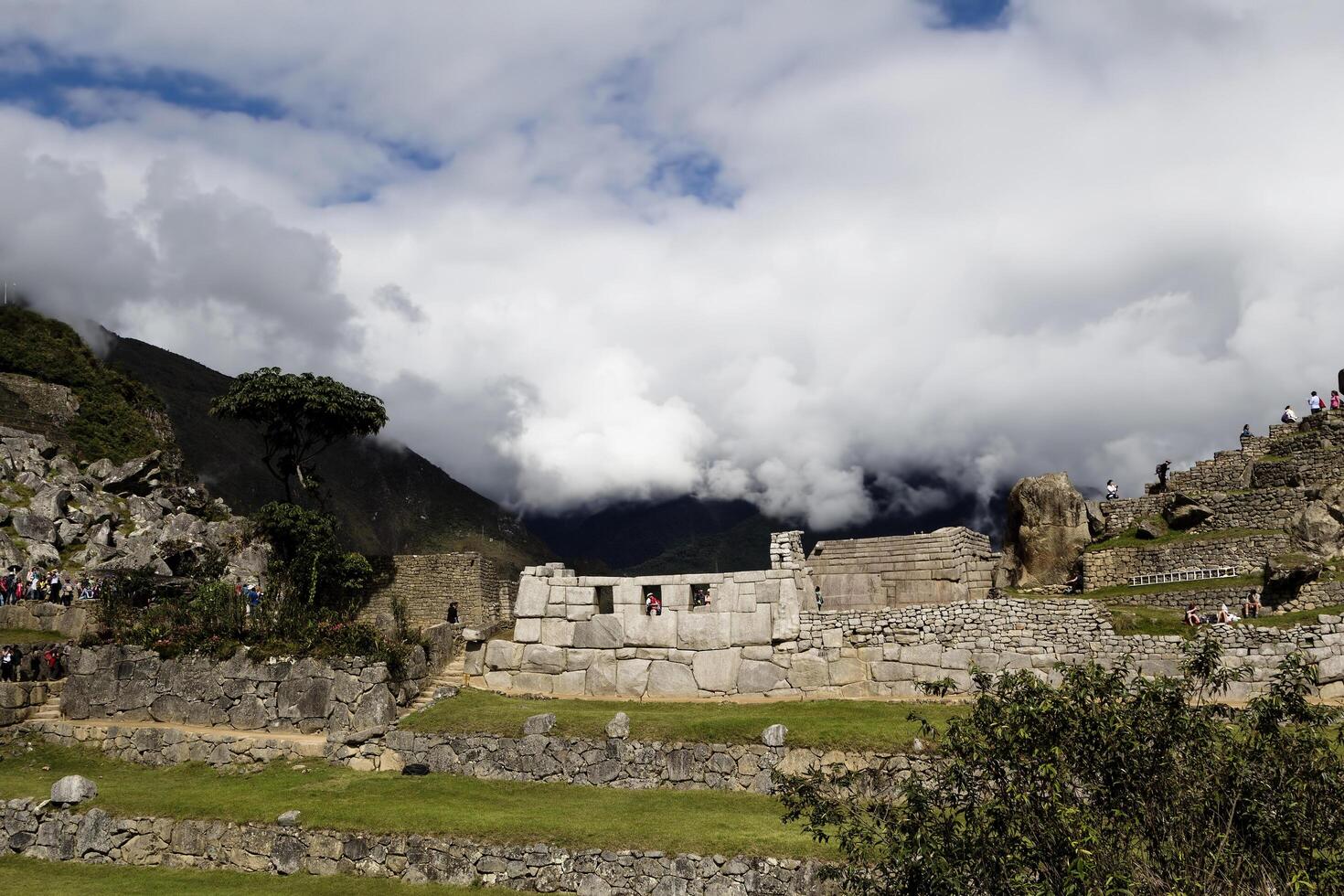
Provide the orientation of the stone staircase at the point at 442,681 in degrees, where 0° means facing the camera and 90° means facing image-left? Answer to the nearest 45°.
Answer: approximately 45°

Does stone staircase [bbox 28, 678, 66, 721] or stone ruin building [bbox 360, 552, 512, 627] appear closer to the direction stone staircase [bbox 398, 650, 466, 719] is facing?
the stone staircase

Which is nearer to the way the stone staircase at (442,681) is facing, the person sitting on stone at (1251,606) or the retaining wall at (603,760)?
the retaining wall

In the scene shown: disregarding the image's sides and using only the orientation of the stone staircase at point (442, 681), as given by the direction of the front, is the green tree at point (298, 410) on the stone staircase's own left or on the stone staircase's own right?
on the stone staircase's own right

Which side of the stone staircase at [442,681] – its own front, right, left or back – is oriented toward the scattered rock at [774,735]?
left

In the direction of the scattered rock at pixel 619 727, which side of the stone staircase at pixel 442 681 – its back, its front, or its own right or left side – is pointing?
left

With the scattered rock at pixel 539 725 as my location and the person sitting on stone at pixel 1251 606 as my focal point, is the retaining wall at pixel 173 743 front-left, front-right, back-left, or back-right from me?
back-left

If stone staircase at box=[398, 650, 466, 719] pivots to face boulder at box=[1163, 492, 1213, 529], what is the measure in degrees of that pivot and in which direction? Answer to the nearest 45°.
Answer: approximately 135° to its left

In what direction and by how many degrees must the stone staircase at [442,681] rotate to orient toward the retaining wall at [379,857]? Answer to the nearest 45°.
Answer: approximately 45° to its left

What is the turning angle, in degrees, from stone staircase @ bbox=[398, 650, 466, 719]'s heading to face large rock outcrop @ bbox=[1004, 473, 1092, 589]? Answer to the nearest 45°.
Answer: approximately 135° to its left

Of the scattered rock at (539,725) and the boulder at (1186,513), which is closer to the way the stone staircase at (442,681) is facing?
the scattered rock

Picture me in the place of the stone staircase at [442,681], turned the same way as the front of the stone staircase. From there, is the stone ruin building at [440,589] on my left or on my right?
on my right

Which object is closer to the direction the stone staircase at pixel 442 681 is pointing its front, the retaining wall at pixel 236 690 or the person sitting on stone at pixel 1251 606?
the retaining wall

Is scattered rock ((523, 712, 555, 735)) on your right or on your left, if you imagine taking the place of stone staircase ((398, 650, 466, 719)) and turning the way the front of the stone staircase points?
on your left

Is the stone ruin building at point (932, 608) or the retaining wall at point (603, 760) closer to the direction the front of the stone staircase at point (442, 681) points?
the retaining wall

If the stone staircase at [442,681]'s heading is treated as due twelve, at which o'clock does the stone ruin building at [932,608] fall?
The stone ruin building is roughly at 8 o'clock from the stone staircase.
